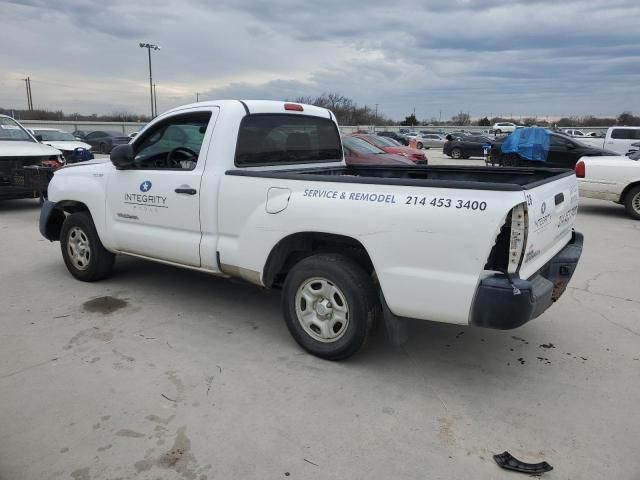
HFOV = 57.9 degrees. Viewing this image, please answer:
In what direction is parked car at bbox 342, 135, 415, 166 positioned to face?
to the viewer's right

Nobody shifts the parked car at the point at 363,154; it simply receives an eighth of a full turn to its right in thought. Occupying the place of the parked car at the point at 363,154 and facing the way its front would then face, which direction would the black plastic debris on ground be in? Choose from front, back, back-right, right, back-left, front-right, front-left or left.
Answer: front-right

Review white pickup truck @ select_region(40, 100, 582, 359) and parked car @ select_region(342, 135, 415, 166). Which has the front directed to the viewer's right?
the parked car

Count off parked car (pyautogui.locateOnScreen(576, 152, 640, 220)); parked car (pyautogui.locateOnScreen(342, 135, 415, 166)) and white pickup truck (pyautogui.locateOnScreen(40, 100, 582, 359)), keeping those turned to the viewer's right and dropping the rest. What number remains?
2

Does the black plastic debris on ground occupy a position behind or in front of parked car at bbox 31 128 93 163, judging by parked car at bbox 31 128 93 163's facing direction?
in front

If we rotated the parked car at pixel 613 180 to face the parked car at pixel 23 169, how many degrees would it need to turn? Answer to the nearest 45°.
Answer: approximately 135° to its right

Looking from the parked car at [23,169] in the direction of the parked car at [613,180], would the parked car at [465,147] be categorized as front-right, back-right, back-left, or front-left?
front-left

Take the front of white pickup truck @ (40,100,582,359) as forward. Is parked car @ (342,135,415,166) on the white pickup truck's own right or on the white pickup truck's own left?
on the white pickup truck's own right

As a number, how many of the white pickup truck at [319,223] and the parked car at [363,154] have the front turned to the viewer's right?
1

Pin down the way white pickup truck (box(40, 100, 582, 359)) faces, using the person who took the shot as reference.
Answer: facing away from the viewer and to the left of the viewer

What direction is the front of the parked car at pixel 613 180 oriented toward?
to the viewer's right

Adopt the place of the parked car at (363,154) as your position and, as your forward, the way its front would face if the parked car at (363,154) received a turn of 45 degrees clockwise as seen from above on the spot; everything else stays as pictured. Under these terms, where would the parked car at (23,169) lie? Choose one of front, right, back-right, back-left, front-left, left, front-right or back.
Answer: right

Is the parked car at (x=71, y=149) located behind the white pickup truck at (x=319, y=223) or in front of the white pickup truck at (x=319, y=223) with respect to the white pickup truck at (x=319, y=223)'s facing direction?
in front

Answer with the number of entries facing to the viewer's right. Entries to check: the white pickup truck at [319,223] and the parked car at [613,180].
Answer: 1
